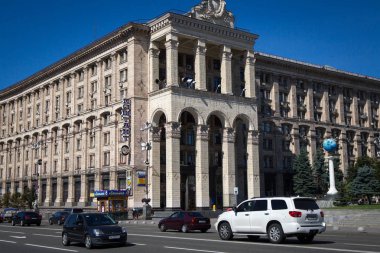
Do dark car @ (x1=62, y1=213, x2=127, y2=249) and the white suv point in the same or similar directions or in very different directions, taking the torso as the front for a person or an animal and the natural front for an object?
very different directions

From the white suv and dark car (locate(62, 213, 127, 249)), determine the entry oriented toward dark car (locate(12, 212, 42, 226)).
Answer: the white suv

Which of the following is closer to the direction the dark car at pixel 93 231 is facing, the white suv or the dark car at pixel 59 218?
the white suv

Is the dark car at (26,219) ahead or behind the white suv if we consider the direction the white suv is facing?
ahead

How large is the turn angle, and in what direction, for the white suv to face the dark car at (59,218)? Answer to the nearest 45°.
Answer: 0° — it already faces it

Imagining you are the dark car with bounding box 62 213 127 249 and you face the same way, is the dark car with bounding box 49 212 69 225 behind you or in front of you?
behind

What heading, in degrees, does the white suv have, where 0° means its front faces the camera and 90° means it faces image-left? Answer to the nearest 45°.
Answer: approximately 135°

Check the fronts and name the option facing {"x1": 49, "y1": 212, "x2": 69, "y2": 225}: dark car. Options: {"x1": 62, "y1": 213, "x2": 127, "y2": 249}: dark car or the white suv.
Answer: the white suv

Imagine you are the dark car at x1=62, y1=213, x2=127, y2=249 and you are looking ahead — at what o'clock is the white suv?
The white suv is roughly at 11 o'clock from the dark car.

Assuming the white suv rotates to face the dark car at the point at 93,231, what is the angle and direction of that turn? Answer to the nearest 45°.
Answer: approximately 45° to its left

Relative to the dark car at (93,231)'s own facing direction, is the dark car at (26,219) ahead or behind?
behind

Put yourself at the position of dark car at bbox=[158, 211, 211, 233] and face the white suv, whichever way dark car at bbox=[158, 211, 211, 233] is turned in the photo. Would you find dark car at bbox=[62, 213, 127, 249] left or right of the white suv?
right

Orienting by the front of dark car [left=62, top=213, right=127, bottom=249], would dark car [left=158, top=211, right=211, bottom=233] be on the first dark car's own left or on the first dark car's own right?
on the first dark car's own left
